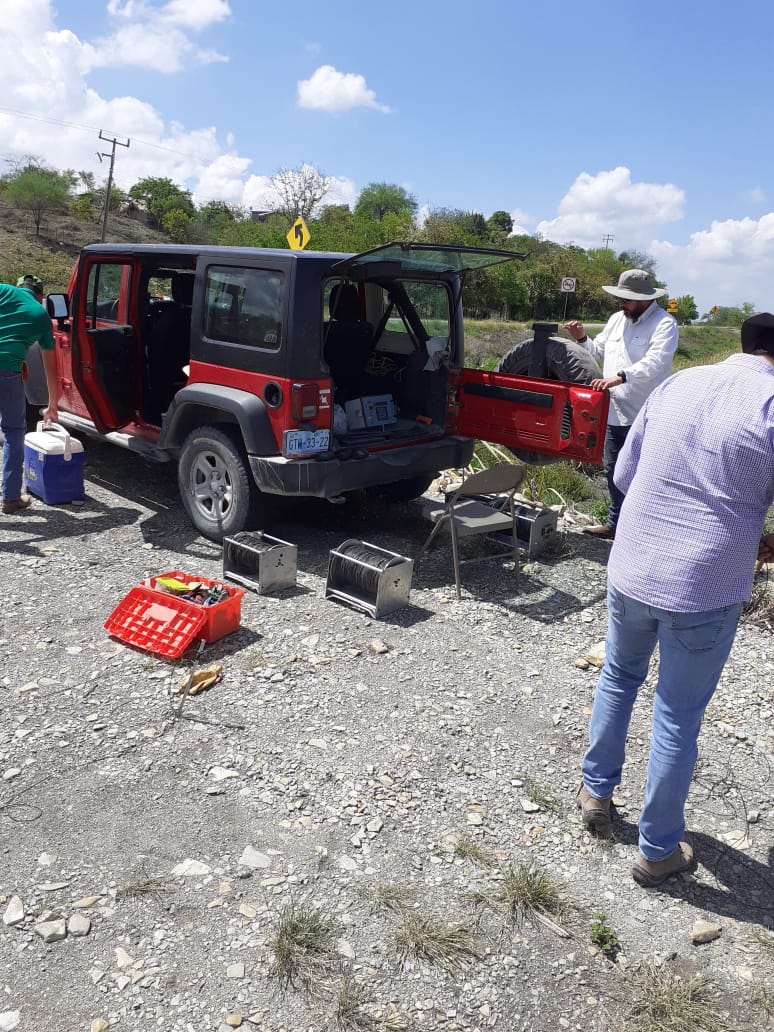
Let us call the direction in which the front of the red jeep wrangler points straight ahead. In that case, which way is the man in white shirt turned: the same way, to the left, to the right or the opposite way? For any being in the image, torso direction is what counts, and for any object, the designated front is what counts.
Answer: to the left

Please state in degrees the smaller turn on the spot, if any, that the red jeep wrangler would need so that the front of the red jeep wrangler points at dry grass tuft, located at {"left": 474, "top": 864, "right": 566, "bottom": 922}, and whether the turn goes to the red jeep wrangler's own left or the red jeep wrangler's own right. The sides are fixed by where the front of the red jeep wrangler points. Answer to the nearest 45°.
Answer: approximately 135° to the red jeep wrangler's own left

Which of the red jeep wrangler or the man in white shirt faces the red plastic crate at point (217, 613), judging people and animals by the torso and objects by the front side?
the man in white shirt

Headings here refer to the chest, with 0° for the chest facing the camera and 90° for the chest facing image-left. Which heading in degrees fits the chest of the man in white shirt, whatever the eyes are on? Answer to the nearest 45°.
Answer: approximately 45°

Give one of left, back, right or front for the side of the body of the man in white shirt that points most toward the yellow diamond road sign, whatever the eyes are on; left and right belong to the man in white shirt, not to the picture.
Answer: right

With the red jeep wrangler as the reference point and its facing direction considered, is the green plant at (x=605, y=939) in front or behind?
behind

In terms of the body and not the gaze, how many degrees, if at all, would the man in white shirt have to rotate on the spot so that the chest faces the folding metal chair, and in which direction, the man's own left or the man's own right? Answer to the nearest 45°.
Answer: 0° — they already face it

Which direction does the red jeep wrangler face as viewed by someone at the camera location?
facing away from the viewer and to the left of the viewer

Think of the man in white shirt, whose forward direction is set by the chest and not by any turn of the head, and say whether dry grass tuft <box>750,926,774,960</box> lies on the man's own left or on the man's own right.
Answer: on the man's own left
